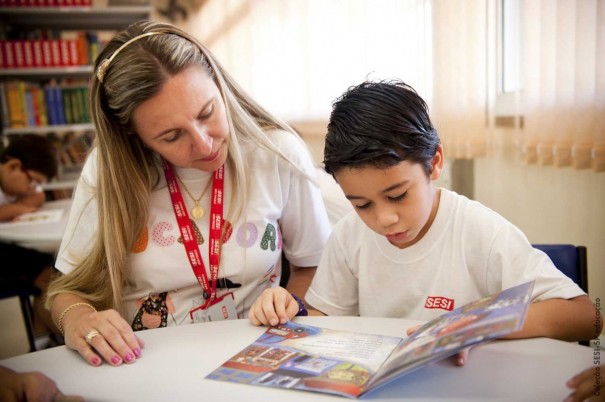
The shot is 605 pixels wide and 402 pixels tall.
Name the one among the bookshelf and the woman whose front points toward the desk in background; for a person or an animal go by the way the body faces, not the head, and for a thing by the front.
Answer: the bookshelf

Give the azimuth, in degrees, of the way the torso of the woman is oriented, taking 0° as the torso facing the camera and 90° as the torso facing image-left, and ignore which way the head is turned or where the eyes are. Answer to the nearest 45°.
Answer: approximately 0°

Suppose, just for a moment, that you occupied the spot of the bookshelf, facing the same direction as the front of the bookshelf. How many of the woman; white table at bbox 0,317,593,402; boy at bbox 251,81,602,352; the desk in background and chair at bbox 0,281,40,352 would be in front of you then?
5

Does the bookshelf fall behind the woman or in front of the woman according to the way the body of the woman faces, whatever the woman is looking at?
behind

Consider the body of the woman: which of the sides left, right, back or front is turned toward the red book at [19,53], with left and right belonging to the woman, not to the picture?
back

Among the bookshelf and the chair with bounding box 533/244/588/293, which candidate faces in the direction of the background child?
the bookshelf

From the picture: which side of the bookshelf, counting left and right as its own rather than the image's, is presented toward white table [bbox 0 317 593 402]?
front

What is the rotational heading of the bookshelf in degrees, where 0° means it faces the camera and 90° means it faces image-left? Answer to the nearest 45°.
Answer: approximately 0°

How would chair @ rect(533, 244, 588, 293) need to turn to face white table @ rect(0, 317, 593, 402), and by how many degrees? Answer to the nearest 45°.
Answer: approximately 45° to its right

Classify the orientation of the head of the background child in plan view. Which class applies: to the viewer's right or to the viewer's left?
to the viewer's right
